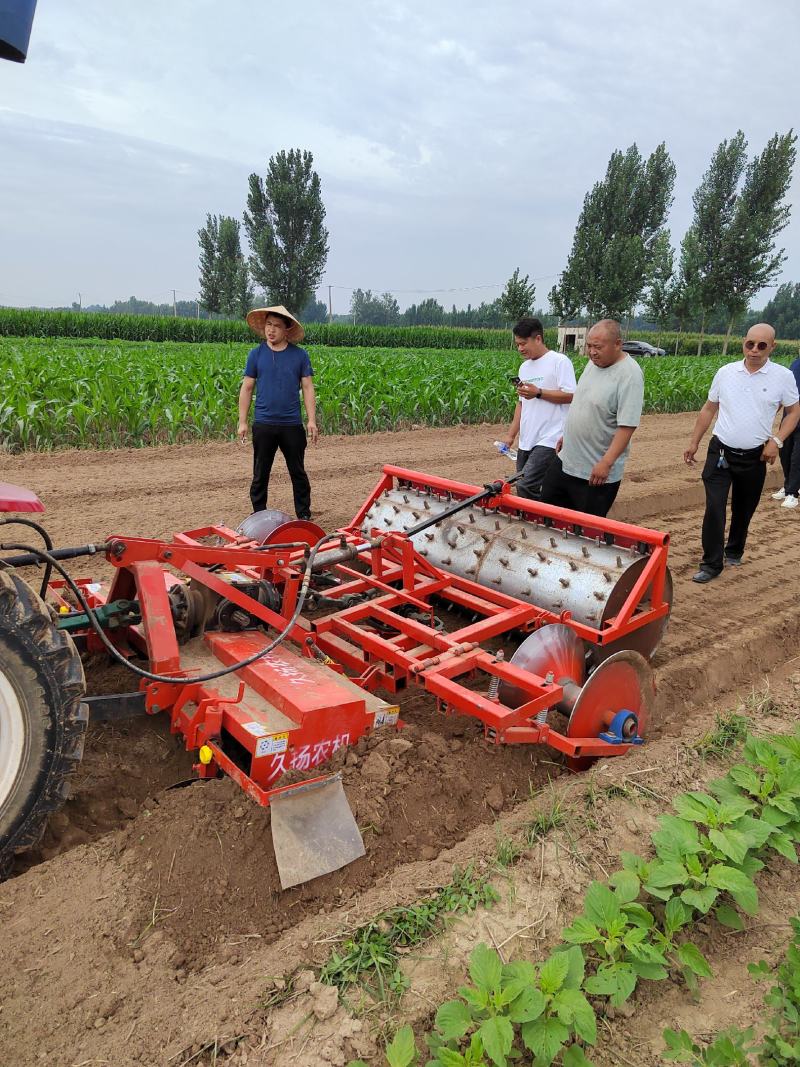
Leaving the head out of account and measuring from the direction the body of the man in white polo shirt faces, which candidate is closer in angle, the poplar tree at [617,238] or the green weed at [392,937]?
the green weed

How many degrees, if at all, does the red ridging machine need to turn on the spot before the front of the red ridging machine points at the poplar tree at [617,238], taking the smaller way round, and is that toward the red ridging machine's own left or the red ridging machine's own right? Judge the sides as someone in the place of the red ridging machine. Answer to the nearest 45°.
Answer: approximately 135° to the red ridging machine's own right

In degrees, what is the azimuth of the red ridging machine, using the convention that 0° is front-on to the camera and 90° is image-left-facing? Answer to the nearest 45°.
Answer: approximately 45°

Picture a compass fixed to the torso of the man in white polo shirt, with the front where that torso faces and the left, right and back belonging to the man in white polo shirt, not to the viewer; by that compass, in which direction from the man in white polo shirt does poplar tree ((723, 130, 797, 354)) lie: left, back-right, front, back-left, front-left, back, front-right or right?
back

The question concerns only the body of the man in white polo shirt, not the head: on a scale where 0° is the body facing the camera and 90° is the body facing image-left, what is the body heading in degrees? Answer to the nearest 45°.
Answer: approximately 0°

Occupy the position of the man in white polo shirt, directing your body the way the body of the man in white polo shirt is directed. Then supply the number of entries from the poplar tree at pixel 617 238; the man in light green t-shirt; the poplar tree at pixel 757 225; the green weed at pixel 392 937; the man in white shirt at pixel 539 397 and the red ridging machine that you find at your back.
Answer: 2

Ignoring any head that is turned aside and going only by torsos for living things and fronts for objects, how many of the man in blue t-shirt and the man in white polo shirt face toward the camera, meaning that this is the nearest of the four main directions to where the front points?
2

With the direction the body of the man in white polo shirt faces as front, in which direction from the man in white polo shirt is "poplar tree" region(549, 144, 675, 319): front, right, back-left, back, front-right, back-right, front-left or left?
back
